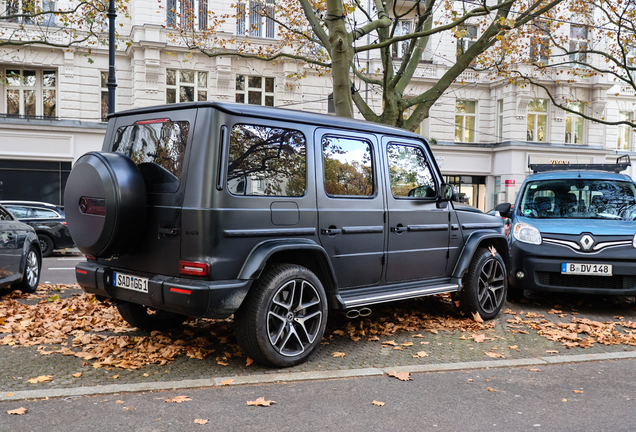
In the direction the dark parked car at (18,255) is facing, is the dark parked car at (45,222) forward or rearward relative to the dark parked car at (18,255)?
forward

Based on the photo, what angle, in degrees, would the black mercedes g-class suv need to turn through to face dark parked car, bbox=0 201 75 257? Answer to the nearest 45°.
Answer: approximately 90° to its left

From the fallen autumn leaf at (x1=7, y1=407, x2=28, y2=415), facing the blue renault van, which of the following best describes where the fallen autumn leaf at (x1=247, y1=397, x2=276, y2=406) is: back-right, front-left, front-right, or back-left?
front-right

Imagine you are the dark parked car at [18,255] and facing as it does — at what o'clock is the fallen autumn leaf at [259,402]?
The fallen autumn leaf is roughly at 4 o'clock from the dark parked car.

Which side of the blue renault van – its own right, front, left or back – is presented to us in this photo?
front

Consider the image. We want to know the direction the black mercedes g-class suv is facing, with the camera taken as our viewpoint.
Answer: facing away from the viewer and to the right of the viewer

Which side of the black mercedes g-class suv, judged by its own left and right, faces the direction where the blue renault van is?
front

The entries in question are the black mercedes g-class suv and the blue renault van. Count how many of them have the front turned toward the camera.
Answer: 1

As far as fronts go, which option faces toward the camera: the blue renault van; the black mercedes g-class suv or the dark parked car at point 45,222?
the blue renault van

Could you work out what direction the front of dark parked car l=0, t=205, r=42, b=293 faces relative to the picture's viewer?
facing away from the viewer and to the right of the viewer

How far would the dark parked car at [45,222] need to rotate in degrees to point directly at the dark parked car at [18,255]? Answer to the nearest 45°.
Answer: approximately 90° to its left

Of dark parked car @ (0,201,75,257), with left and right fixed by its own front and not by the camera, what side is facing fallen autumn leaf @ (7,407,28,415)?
left

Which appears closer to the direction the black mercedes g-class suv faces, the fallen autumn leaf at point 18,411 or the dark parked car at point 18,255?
the dark parked car
